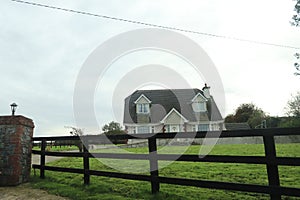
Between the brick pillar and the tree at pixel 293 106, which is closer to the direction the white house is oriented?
the brick pillar

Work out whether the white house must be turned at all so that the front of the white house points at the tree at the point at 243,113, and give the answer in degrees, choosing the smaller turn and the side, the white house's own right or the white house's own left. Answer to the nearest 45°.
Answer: approximately 135° to the white house's own left

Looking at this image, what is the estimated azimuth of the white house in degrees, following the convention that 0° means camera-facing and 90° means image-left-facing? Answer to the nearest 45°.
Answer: approximately 0°

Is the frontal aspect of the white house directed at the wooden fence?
yes

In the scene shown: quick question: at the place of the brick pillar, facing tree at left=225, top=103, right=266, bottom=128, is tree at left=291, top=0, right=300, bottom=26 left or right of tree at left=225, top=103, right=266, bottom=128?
right

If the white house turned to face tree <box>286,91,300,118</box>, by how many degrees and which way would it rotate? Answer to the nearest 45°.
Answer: approximately 90° to its left

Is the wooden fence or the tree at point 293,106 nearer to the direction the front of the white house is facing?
the wooden fence
